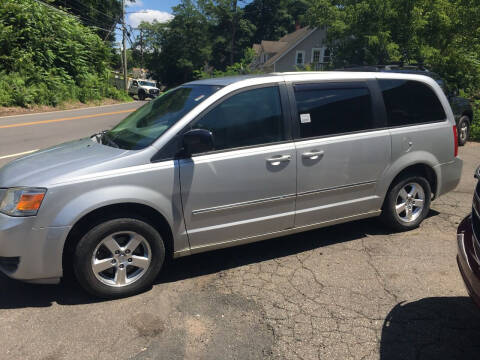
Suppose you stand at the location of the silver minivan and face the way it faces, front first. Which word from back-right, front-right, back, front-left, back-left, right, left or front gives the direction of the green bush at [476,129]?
back

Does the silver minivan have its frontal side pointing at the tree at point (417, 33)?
no

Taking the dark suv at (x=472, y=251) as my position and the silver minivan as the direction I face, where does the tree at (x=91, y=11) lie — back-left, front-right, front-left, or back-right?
front-right

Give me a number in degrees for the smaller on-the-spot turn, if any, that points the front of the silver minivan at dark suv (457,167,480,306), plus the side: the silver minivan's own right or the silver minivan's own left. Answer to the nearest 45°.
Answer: approximately 90° to the silver minivan's own left

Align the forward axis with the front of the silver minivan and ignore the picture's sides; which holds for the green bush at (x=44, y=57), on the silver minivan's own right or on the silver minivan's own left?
on the silver minivan's own right

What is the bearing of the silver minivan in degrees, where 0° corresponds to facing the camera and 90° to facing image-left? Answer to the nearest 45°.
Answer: approximately 45°

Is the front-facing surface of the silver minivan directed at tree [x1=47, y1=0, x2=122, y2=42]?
no
